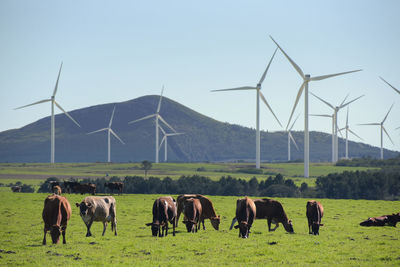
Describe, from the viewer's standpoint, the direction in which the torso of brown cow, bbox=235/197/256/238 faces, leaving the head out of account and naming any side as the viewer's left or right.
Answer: facing the viewer

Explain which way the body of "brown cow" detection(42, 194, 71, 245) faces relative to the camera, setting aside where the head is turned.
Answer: toward the camera

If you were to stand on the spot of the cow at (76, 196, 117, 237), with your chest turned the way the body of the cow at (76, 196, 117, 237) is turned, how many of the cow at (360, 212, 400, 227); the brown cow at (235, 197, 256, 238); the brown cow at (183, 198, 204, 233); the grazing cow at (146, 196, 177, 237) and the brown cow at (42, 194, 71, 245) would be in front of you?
1

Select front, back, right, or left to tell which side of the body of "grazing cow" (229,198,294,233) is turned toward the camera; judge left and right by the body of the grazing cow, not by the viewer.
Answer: right

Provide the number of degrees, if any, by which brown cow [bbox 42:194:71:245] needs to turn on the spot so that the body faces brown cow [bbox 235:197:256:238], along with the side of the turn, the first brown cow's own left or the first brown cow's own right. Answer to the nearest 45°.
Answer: approximately 90° to the first brown cow's own left

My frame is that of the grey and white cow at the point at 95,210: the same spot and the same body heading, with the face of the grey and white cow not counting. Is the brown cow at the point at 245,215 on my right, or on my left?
on my left

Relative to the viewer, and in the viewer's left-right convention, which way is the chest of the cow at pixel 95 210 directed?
facing the viewer and to the left of the viewer

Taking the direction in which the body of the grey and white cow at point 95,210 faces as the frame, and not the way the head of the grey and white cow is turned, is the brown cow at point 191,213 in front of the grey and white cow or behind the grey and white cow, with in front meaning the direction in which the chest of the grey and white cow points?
behind

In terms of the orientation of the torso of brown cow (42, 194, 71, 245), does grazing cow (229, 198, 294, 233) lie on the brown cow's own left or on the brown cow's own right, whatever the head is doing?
on the brown cow's own left

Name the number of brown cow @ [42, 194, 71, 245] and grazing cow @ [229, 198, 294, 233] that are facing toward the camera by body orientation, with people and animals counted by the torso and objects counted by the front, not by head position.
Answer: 1

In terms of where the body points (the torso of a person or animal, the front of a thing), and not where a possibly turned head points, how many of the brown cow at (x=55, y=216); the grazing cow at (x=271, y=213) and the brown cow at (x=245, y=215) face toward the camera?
2

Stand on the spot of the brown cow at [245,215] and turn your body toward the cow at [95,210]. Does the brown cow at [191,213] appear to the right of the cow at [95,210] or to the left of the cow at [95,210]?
right

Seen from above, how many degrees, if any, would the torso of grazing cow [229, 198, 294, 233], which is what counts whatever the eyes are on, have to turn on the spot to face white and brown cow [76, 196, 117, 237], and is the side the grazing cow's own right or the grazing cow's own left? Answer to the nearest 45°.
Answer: approximately 135° to the grazing cow's own right
